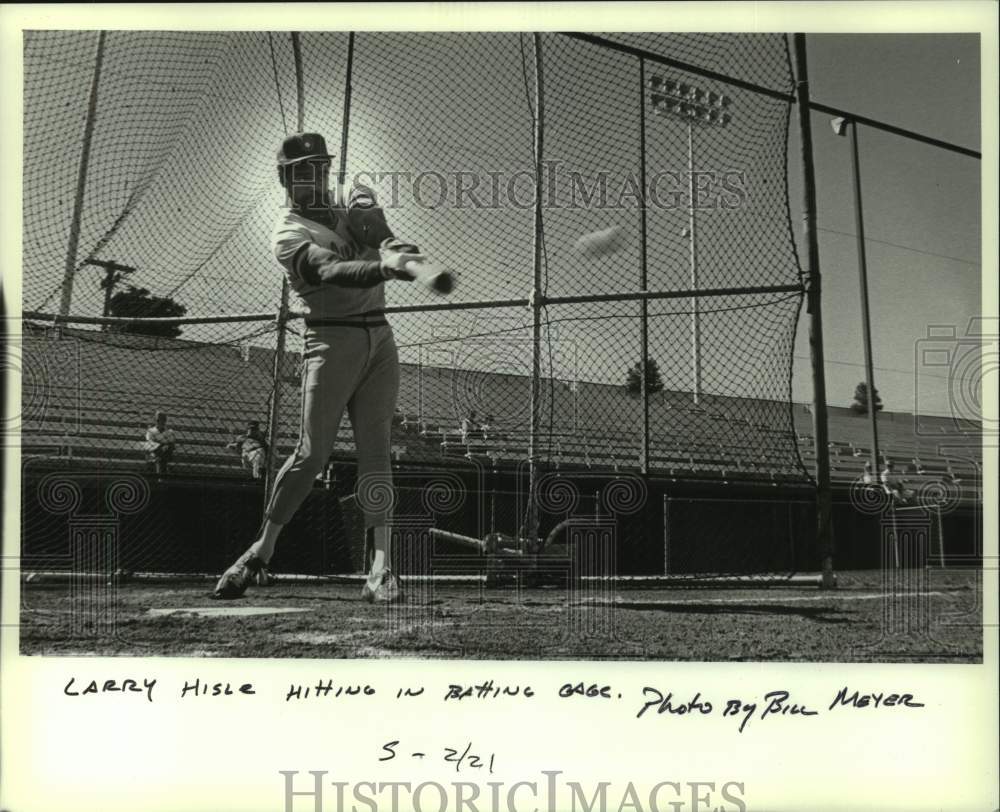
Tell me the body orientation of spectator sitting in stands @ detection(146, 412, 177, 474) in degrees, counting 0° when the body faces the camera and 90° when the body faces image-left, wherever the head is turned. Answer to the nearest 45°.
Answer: approximately 0°

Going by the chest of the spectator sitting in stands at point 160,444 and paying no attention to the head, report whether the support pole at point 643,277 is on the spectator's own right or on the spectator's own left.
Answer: on the spectator's own left

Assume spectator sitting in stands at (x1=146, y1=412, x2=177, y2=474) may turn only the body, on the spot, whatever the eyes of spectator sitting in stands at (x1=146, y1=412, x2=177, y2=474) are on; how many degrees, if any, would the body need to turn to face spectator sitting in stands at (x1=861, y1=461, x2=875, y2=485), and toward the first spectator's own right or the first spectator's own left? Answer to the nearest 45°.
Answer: approximately 90° to the first spectator's own left

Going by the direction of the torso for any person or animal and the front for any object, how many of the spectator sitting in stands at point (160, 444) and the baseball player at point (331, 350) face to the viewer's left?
0

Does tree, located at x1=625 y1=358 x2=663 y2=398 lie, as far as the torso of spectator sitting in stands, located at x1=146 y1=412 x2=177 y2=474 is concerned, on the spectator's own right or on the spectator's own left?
on the spectator's own left

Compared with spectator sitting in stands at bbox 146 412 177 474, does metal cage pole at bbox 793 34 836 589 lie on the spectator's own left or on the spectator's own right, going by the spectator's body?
on the spectator's own left
